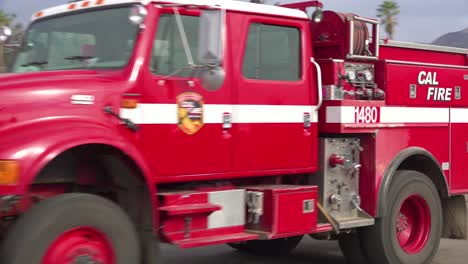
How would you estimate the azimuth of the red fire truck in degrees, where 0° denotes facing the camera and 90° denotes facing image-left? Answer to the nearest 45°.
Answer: approximately 45°
